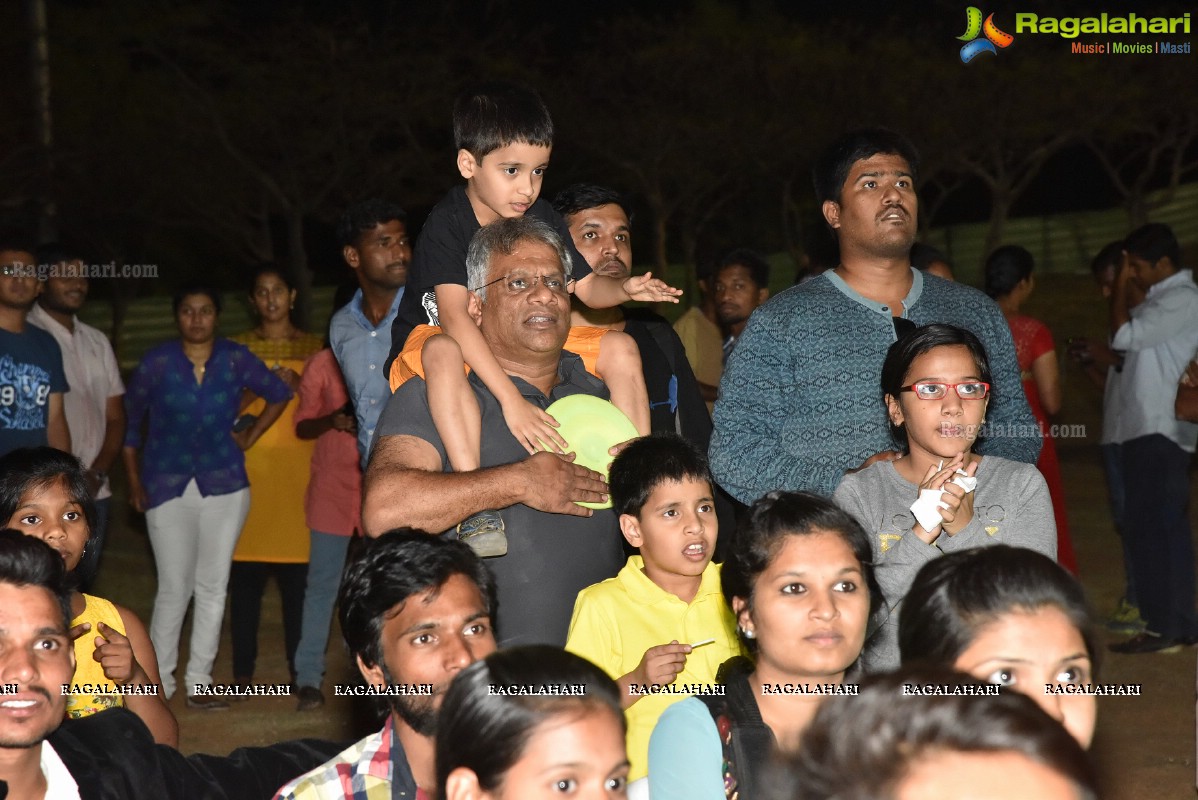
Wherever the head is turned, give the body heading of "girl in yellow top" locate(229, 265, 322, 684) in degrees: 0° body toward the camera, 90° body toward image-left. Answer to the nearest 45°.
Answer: approximately 0°

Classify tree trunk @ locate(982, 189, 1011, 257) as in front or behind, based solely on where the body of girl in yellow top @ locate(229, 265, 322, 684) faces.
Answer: behind

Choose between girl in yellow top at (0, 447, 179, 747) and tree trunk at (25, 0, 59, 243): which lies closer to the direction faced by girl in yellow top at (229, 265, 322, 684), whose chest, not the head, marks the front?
the girl in yellow top

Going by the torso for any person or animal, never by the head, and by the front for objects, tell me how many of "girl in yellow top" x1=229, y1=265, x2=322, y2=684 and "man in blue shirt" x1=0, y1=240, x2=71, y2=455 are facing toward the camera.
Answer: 2

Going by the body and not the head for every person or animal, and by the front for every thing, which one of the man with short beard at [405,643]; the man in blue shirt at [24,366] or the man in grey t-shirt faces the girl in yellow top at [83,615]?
the man in blue shirt

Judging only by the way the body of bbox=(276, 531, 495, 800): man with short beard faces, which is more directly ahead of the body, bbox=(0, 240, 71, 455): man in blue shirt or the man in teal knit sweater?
the man in teal knit sweater

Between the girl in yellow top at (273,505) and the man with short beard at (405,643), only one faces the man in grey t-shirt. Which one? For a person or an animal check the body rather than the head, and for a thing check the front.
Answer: the girl in yellow top

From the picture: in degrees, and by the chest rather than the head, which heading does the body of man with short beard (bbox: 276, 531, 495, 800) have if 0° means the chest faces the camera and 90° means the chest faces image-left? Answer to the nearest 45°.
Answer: approximately 315°

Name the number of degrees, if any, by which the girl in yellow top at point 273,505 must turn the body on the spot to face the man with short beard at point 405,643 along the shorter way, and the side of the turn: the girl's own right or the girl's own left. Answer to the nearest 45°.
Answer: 0° — they already face them

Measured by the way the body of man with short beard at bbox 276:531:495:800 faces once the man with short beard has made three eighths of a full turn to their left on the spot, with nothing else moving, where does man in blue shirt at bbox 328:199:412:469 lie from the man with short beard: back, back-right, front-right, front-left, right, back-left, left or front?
front
